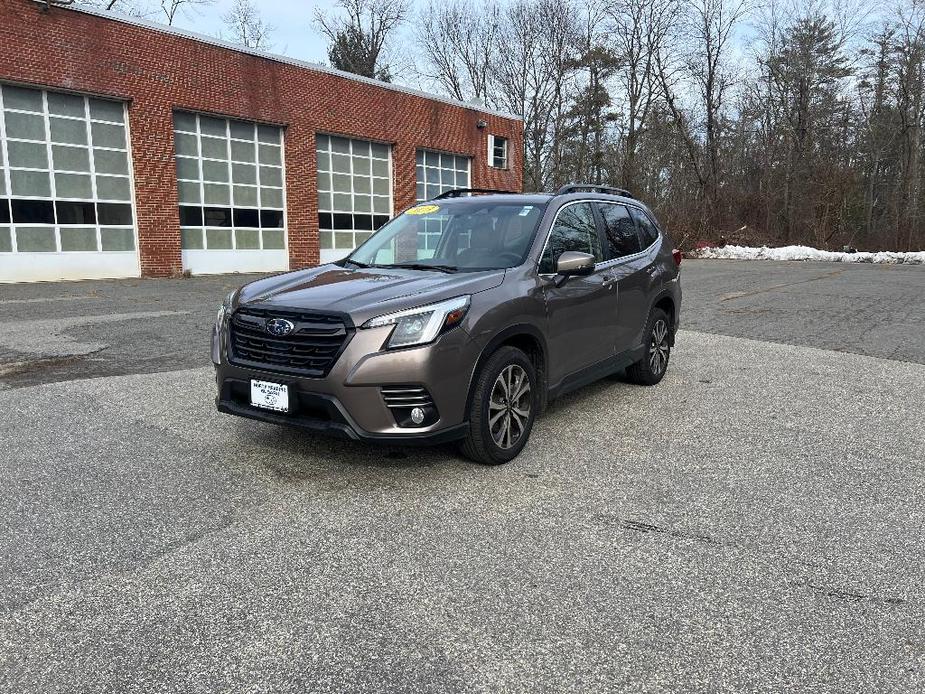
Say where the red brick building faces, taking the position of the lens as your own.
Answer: facing the viewer and to the right of the viewer

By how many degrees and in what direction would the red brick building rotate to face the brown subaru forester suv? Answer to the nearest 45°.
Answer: approximately 45° to its right

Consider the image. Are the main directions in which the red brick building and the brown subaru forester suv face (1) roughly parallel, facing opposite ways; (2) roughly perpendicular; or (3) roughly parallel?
roughly perpendicular

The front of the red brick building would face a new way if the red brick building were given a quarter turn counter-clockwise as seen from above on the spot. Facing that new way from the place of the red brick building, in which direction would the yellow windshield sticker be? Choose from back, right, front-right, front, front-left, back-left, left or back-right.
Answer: back-right

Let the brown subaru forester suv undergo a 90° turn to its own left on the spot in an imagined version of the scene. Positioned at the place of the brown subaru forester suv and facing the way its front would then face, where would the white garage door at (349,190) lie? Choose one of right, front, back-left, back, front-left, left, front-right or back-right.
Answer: back-left

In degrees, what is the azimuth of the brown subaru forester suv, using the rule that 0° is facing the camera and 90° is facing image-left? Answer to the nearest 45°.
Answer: approximately 45°

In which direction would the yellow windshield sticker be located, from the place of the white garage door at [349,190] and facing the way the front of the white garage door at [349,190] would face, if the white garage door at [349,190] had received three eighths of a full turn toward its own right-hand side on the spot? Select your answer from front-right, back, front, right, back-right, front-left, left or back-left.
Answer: left
